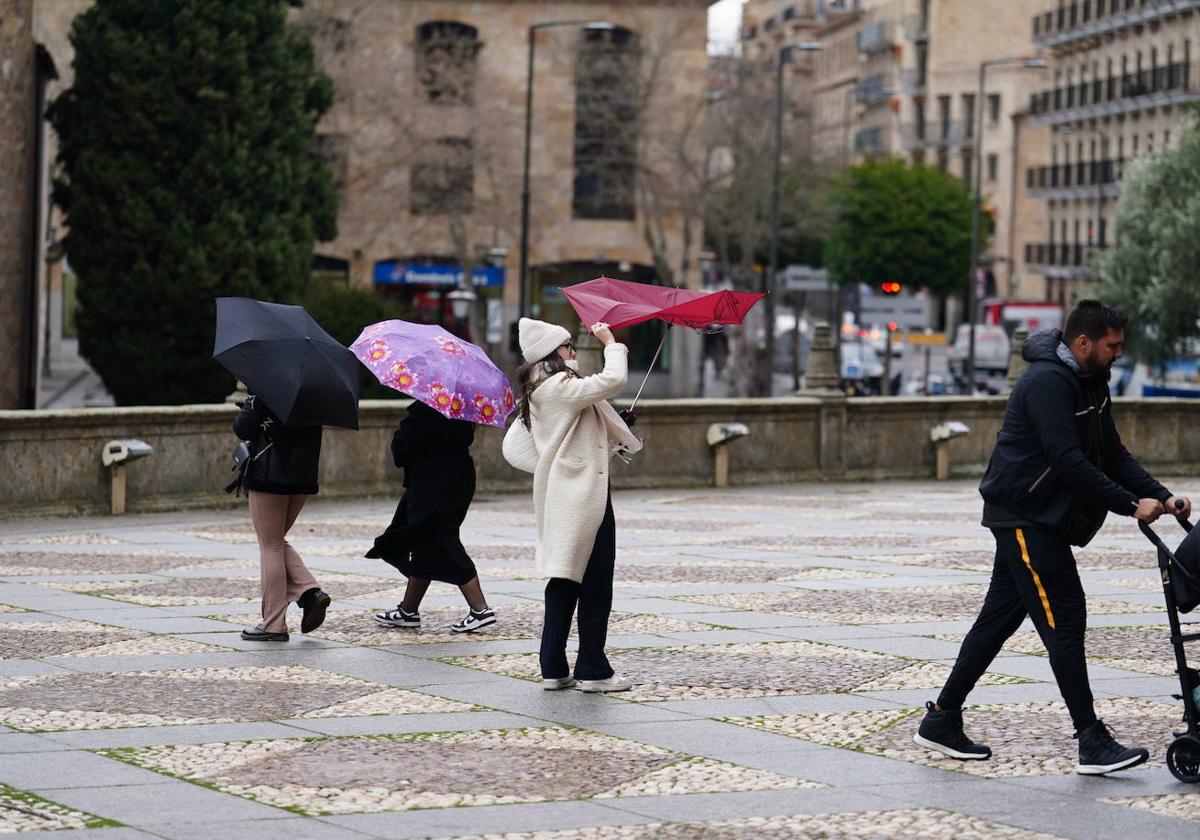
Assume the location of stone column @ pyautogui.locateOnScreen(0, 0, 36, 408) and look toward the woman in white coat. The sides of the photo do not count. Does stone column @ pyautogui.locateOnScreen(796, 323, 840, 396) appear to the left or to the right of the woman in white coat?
left

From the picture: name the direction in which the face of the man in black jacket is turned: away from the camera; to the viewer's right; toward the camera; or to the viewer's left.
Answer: to the viewer's right

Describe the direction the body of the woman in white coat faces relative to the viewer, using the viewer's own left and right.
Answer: facing to the right of the viewer

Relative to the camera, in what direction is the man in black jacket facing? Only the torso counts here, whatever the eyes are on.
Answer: to the viewer's right

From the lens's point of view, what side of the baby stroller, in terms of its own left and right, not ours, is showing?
right

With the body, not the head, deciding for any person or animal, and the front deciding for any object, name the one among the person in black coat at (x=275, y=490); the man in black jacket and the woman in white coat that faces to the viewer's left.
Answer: the person in black coat

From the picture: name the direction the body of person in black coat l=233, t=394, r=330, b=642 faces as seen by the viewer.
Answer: to the viewer's left

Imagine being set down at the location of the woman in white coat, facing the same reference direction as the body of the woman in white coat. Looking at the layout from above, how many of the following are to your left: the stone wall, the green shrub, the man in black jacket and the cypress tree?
3

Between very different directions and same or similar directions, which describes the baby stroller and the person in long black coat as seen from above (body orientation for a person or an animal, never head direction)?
very different directions

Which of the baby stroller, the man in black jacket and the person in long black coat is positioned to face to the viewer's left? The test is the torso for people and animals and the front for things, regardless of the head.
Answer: the person in long black coat

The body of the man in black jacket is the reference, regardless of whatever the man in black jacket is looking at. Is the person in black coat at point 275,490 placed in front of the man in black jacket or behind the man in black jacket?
behind

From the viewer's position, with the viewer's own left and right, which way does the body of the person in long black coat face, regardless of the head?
facing to the left of the viewer
